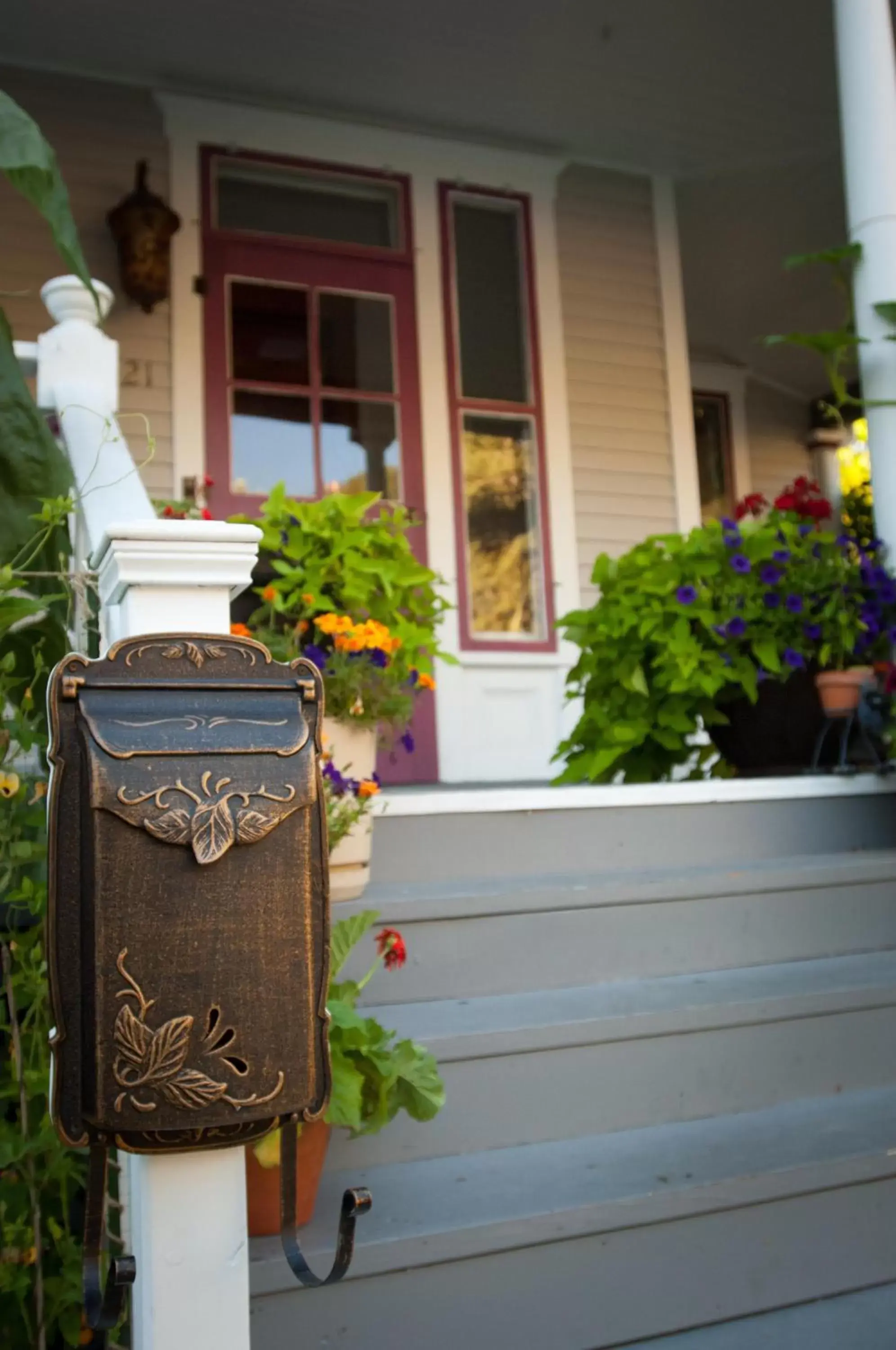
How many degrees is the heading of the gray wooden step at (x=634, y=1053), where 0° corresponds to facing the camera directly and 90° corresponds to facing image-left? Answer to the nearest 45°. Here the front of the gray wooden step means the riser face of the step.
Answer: approximately 0°

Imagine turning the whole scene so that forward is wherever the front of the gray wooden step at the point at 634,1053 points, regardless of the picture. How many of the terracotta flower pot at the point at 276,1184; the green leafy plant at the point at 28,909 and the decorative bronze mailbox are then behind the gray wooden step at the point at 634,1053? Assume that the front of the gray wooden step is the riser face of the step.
0

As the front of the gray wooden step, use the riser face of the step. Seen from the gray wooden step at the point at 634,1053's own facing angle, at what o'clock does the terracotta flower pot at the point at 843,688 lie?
The terracotta flower pot is roughly at 7 o'clock from the gray wooden step.

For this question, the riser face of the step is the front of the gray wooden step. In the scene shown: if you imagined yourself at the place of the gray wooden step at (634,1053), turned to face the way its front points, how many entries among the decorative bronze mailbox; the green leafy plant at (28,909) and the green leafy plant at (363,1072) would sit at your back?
0

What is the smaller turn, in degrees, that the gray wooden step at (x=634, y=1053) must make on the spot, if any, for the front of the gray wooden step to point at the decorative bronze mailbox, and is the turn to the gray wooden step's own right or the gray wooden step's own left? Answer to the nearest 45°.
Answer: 0° — it already faces it

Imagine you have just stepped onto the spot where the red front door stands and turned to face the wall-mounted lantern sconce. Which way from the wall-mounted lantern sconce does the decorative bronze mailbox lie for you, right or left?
left

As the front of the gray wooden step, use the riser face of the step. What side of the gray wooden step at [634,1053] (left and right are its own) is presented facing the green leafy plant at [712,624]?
back

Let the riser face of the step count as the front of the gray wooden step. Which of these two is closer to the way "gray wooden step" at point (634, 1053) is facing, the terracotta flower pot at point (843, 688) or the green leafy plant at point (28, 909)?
the green leafy plant

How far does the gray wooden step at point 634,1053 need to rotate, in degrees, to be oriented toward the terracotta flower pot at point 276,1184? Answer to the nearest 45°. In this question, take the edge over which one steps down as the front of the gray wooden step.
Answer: approximately 45° to its right

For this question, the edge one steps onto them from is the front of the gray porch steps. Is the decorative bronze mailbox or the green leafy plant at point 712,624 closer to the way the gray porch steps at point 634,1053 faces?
the decorative bronze mailbox

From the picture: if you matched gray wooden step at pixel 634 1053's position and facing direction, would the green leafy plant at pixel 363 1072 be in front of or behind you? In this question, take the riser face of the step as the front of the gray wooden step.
in front

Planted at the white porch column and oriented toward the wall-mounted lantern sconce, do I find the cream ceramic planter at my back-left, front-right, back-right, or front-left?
front-left
